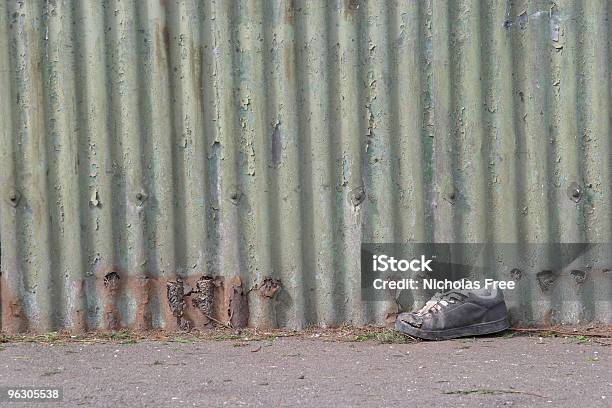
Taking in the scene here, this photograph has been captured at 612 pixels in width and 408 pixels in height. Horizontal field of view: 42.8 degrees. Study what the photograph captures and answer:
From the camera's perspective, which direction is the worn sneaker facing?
to the viewer's left
